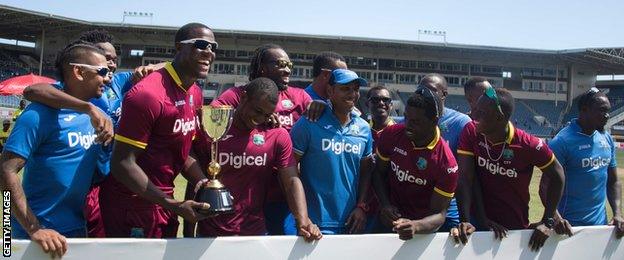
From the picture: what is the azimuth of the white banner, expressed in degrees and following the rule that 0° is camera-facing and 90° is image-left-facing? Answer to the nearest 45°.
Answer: approximately 0°
